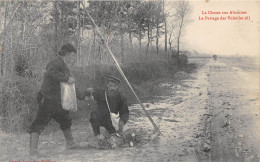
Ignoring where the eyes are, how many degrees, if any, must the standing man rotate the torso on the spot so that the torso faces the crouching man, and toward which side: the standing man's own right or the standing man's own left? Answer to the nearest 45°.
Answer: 0° — they already face them

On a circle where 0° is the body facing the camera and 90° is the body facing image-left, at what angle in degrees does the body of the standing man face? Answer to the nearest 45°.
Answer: approximately 270°
